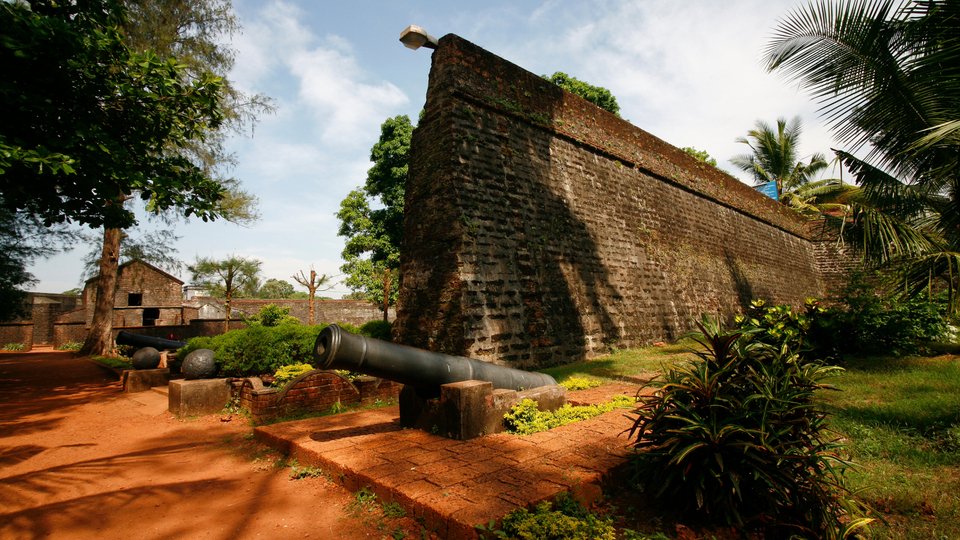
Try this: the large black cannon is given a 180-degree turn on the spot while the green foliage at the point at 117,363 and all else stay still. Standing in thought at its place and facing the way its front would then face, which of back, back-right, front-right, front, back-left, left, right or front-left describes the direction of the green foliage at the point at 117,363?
left

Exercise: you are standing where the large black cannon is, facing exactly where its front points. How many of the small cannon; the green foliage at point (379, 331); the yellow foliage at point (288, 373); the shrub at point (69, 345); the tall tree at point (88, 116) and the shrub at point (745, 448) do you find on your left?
1

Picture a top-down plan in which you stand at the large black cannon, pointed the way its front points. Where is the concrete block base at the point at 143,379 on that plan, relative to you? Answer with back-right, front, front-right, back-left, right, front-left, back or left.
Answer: right

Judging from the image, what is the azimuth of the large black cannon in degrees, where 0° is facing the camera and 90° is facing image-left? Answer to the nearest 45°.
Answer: approximately 45°

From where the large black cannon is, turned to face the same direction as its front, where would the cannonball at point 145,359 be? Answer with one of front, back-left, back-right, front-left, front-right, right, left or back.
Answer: right

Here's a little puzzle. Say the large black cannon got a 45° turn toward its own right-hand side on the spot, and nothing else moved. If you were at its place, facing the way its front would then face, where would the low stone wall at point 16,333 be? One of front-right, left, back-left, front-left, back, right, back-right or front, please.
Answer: front-right
